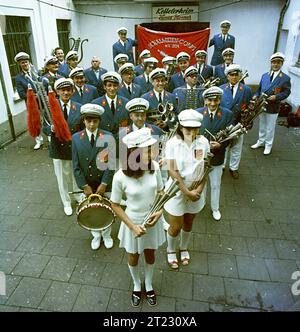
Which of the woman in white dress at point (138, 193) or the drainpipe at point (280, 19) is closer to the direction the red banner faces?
the woman in white dress

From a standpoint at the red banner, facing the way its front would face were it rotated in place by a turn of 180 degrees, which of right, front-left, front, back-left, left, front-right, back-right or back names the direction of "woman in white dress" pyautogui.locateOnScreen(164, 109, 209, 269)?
back

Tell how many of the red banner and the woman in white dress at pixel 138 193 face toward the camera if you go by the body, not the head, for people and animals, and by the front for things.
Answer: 2

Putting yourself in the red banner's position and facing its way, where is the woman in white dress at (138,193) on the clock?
The woman in white dress is roughly at 12 o'clock from the red banner.

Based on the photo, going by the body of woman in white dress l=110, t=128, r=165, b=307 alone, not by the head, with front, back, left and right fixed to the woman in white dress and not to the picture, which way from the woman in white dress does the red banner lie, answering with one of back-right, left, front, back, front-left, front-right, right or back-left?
back

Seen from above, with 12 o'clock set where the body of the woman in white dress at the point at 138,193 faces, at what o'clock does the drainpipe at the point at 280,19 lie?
The drainpipe is roughly at 7 o'clock from the woman in white dress.

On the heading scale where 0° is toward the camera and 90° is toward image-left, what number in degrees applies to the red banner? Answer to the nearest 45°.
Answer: approximately 0°
